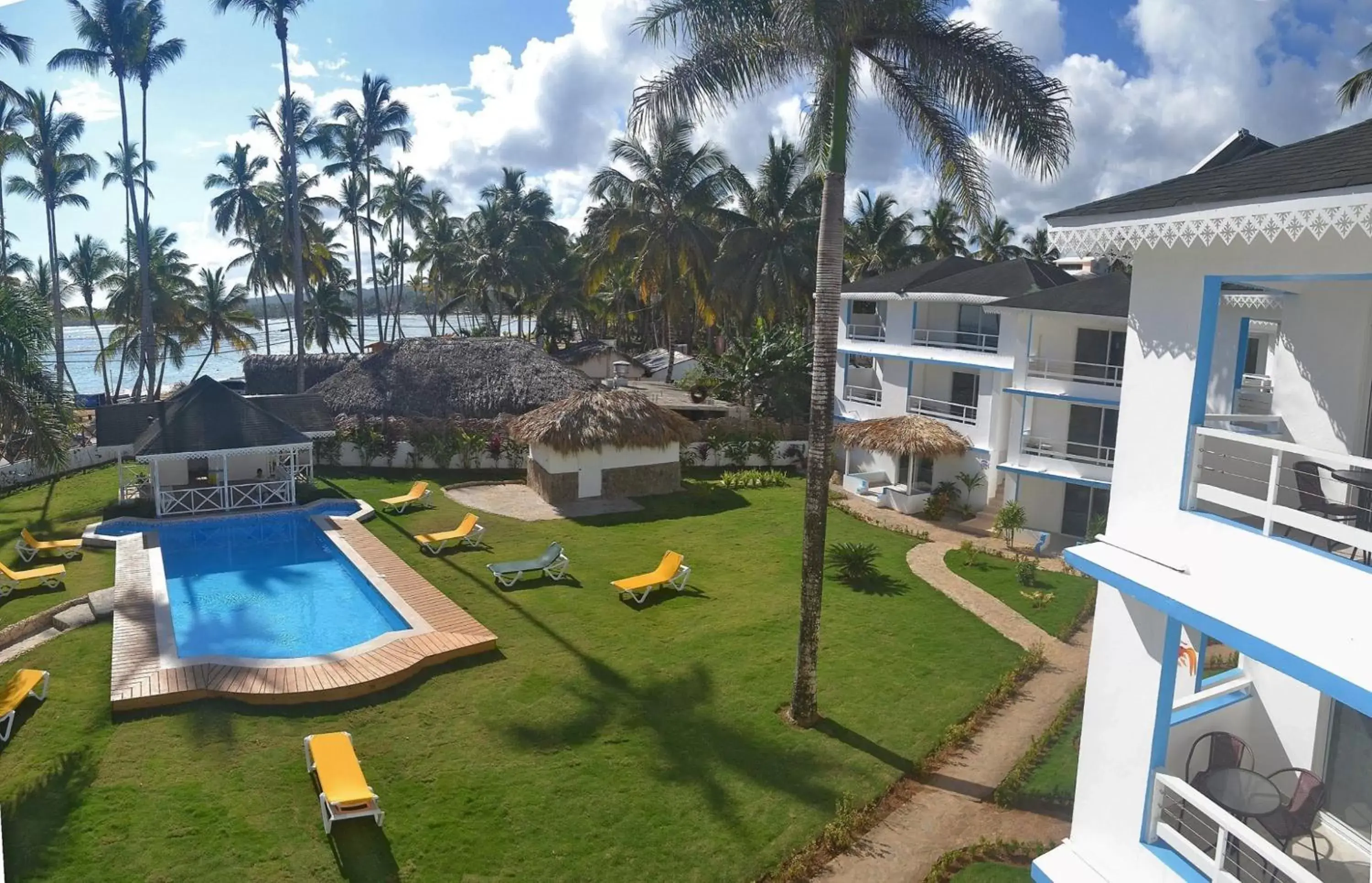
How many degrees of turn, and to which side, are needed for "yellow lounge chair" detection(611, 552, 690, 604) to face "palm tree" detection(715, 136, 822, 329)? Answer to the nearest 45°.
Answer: approximately 135° to its right

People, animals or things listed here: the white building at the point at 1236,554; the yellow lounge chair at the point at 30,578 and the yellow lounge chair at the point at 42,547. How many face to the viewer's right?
2

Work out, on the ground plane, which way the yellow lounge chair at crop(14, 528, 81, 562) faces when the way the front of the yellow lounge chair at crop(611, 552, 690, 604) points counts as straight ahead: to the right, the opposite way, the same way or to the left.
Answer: the opposite way

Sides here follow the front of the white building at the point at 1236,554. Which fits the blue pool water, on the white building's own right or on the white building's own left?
on the white building's own right

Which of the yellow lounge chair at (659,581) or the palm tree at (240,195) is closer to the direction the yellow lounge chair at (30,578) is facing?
the yellow lounge chair

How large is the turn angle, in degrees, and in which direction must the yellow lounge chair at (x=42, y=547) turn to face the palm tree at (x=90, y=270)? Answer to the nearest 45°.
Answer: approximately 90° to its left

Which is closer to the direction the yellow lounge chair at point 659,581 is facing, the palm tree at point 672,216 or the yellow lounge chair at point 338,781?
the yellow lounge chair

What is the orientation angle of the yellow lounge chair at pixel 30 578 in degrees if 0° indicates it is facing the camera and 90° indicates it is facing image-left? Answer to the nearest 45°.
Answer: approximately 270°

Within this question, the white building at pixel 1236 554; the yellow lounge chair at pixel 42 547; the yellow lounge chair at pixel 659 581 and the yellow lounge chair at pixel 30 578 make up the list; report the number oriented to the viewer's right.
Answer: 2

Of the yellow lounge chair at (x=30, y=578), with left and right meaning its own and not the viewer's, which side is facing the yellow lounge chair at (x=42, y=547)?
left

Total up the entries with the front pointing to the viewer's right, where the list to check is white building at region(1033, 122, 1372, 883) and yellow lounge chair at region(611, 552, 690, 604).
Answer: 0

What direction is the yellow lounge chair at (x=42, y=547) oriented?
to the viewer's right

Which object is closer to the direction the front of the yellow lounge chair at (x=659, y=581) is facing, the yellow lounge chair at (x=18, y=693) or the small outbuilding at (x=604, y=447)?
the yellow lounge chair

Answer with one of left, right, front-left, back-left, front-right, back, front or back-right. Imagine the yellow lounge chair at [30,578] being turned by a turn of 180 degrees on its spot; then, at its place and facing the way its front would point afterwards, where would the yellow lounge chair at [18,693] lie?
left

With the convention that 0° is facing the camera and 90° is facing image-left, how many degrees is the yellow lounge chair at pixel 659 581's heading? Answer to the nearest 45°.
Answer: approximately 45°

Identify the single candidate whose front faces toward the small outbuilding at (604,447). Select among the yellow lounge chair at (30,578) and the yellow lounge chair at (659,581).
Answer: the yellow lounge chair at (30,578)
